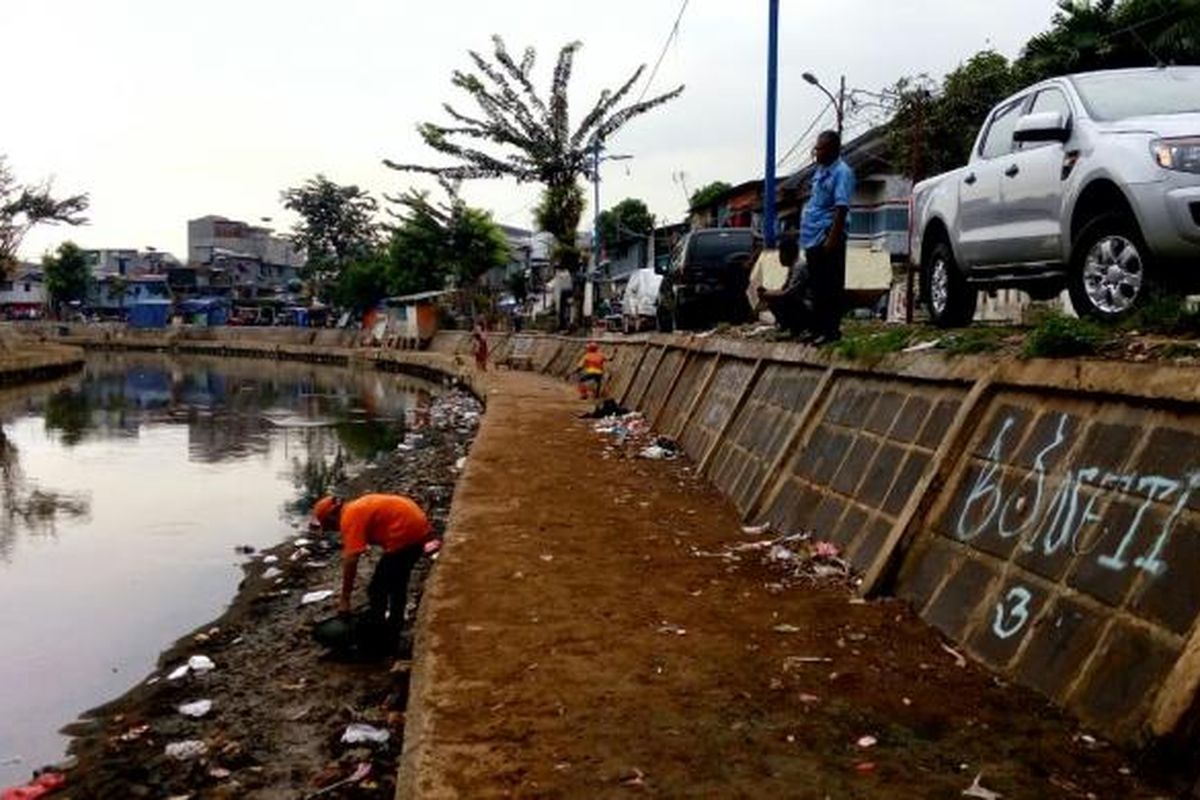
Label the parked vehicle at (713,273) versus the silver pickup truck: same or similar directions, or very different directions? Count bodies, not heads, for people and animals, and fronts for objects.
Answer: very different directions

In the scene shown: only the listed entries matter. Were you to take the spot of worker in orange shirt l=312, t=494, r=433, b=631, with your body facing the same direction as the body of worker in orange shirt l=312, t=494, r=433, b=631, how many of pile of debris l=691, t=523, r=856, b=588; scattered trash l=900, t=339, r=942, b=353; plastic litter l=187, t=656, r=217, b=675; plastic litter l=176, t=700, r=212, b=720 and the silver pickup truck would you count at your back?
3

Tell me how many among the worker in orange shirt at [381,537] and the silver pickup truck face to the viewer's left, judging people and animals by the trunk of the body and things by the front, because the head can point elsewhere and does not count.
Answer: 1

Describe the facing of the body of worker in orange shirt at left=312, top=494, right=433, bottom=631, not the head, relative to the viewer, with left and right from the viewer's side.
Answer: facing to the left of the viewer

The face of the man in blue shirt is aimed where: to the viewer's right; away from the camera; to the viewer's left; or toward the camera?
to the viewer's left

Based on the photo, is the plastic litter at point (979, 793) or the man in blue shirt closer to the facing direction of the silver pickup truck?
the plastic litter

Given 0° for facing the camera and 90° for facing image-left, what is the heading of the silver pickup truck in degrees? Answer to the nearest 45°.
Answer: approximately 315°

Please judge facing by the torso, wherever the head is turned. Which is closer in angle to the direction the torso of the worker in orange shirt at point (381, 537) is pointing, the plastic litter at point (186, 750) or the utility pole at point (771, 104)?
the plastic litter

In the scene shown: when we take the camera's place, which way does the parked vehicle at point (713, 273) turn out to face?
facing away from the viewer and to the left of the viewer

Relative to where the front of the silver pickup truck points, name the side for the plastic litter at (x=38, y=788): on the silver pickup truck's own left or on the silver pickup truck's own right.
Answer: on the silver pickup truck's own right

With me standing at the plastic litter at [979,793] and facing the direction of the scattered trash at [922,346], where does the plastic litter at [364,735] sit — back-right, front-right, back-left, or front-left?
front-left

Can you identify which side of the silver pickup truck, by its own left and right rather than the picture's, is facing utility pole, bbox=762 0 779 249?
back

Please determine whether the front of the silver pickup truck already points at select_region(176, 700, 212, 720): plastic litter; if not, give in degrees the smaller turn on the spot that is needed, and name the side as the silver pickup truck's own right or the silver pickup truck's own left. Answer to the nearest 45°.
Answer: approximately 90° to the silver pickup truck's own right
